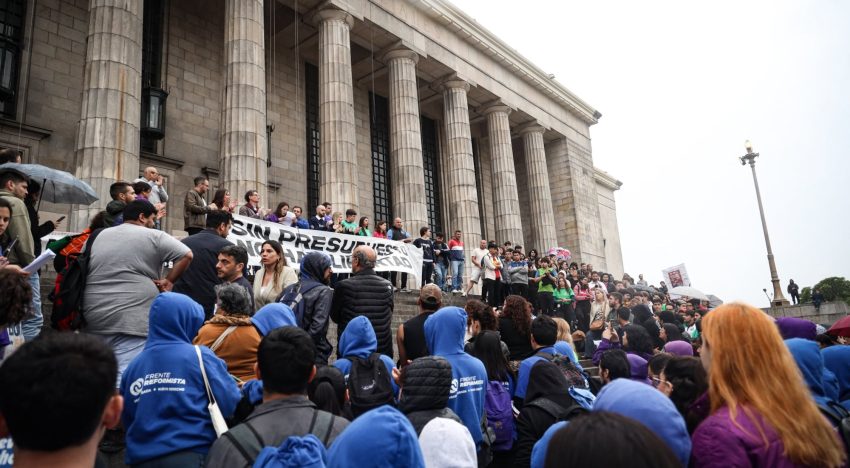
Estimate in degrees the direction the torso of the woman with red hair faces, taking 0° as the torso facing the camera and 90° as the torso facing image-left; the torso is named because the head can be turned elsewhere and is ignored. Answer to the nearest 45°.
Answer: approximately 135°

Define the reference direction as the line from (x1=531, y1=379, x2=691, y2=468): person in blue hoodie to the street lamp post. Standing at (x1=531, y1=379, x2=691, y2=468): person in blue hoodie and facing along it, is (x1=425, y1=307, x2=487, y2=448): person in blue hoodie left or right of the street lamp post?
left

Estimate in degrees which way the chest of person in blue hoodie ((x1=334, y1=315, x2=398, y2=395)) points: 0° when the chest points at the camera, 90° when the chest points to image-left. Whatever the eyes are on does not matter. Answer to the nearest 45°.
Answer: approximately 180°

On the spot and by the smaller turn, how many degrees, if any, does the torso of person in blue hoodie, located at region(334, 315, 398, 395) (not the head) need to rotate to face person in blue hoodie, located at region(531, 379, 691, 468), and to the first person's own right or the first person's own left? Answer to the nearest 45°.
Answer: approximately 135° to the first person's own right

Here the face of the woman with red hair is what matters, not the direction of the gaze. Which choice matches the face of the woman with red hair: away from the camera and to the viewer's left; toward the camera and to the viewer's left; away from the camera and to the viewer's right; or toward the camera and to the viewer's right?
away from the camera and to the viewer's left

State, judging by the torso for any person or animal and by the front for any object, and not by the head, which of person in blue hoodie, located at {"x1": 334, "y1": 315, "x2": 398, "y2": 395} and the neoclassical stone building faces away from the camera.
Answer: the person in blue hoodie

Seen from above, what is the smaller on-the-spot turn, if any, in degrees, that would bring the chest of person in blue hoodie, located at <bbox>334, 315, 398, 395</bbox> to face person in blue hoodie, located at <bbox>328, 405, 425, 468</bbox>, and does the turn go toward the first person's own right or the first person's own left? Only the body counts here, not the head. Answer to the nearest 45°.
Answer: approximately 180°

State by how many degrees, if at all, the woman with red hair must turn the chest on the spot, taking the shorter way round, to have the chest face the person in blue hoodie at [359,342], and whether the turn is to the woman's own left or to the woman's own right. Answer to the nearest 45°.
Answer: approximately 45° to the woman's own left

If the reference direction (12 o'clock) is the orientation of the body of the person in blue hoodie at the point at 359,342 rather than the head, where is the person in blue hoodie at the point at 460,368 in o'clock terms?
the person in blue hoodie at the point at 460,368 is roughly at 3 o'clock from the person in blue hoodie at the point at 359,342.

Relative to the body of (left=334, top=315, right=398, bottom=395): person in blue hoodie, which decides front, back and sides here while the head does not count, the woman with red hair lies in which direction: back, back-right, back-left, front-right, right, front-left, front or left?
back-right

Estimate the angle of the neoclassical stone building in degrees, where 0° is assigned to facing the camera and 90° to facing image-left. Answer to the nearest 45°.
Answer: approximately 315°

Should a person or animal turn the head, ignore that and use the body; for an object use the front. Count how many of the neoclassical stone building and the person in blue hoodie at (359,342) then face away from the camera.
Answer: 1

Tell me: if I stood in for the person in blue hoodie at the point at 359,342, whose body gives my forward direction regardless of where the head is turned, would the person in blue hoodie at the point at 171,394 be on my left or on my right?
on my left
